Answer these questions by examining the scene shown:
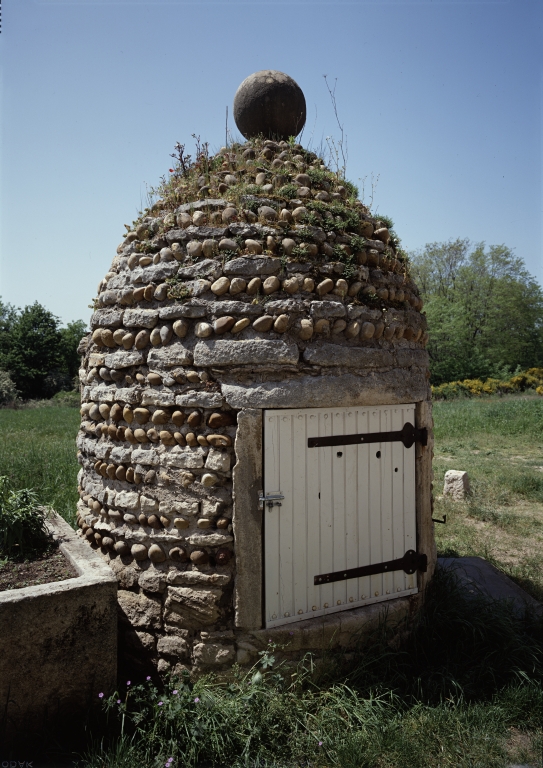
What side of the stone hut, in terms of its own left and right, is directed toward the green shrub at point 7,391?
back

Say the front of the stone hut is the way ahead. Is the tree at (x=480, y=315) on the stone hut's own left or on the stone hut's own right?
on the stone hut's own left

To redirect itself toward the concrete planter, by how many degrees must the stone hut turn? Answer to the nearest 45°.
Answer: approximately 90° to its right

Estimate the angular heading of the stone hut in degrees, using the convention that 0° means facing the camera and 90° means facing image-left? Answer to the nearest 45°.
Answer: approximately 315°

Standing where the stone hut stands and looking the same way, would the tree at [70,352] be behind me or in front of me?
behind

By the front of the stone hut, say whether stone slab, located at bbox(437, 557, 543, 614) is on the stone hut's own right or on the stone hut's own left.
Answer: on the stone hut's own left

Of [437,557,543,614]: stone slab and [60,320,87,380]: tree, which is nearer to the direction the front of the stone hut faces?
the stone slab

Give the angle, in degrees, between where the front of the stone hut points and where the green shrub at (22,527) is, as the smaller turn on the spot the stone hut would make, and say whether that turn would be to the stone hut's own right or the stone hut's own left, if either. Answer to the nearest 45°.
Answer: approximately 135° to the stone hut's own right

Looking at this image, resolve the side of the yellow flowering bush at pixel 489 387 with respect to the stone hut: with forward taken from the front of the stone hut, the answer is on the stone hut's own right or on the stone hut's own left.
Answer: on the stone hut's own left

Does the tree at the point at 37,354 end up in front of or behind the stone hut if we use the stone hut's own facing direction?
behind

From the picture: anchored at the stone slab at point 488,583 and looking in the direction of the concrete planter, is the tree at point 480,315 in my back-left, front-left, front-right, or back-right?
back-right
